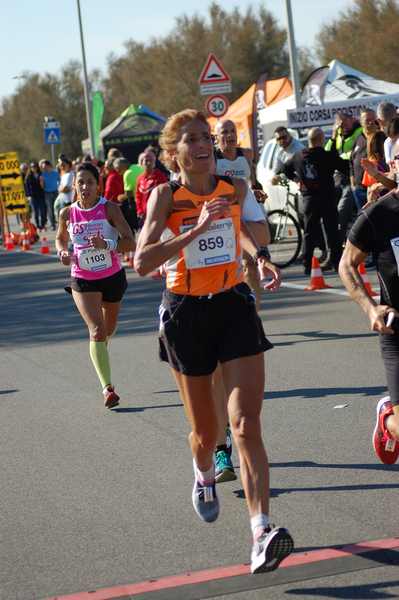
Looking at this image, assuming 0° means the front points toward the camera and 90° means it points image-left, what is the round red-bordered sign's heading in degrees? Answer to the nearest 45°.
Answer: approximately 0°

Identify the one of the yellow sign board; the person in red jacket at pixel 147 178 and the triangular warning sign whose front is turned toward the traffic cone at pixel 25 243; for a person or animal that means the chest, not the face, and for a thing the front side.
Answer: the yellow sign board

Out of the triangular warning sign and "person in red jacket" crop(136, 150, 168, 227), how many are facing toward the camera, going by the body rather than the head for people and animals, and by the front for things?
2

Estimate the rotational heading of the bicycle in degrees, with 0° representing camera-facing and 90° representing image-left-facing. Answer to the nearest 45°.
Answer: approximately 45°

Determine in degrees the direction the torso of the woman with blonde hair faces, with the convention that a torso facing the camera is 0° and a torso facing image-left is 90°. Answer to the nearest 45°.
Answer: approximately 315°

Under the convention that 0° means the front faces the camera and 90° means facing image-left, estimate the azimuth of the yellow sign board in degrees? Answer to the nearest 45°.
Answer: approximately 0°
